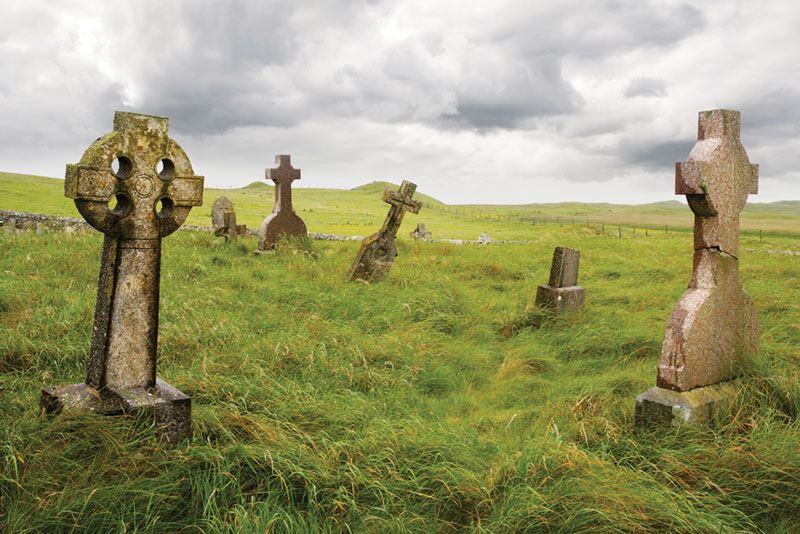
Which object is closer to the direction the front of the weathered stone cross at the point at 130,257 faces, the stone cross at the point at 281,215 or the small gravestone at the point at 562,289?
the small gravestone

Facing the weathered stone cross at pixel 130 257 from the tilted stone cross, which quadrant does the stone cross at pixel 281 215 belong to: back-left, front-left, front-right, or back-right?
back-right

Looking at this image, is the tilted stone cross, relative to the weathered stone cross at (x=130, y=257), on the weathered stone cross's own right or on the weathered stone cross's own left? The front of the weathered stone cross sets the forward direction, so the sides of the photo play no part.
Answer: on the weathered stone cross's own left

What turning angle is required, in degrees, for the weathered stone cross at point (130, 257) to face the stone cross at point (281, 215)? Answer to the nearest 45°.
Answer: approximately 135° to its left

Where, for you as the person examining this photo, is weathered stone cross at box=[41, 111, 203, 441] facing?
facing the viewer and to the right of the viewer
